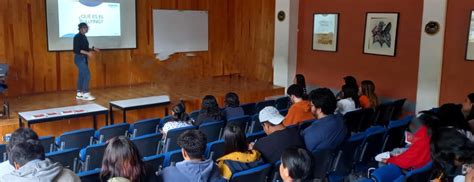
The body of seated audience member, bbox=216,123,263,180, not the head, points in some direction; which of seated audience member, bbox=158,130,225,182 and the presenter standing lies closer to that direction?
the presenter standing

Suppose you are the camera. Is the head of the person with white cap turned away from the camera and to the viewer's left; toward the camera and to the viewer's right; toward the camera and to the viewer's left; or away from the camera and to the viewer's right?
away from the camera and to the viewer's left

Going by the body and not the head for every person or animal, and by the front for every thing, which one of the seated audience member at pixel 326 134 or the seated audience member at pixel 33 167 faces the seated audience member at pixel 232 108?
the seated audience member at pixel 326 134

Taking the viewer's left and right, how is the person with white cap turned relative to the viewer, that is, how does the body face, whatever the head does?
facing away from the viewer and to the left of the viewer

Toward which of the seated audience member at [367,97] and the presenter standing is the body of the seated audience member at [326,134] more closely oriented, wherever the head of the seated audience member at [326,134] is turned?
the presenter standing

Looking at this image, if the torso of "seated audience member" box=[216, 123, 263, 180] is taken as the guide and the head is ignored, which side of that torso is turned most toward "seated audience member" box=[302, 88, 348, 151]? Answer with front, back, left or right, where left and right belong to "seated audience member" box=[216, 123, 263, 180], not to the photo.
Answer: right

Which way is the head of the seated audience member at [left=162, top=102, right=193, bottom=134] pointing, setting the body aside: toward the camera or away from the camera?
away from the camera

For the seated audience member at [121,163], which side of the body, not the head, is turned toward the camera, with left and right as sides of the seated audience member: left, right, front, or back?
back

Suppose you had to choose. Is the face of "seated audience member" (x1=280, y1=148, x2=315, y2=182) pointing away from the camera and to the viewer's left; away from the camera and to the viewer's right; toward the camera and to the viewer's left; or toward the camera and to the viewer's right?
away from the camera and to the viewer's left

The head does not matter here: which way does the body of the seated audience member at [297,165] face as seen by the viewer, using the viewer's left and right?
facing away from the viewer and to the left of the viewer

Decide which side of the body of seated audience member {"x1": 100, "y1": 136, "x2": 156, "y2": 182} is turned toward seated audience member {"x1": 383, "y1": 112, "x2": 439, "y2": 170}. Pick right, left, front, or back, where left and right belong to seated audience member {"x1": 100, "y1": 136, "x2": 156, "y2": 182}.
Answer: right

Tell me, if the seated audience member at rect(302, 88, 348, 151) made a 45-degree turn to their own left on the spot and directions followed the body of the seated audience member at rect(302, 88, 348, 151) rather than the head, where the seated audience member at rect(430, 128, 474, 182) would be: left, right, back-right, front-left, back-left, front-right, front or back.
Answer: back-left

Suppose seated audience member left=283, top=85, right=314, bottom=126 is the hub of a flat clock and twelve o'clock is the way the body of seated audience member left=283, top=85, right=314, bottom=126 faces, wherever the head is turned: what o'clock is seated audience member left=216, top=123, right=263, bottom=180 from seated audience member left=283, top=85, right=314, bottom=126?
seated audience member left=216, top=123, right=263, bottom=180 is roughly at 8 o'clock from seated audience member left=283, top=85, right=314, bottom=126.
